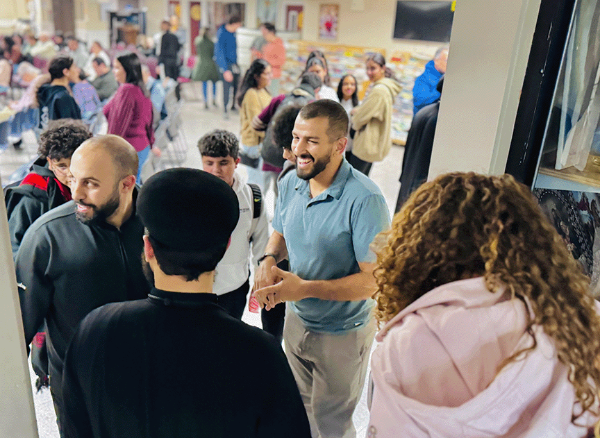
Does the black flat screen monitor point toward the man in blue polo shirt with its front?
yes

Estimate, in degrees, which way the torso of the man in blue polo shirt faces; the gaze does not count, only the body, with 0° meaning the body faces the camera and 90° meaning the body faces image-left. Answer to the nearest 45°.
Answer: approximately 45°

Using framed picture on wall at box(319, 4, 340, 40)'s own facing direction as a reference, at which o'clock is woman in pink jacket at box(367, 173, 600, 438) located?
The woman in pink jacket is roughly at 12 o'clock from the framed picture on wall.

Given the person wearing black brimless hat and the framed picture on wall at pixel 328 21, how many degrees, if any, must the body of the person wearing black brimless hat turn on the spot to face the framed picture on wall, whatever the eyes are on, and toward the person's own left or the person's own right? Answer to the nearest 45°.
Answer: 0° — they already face it

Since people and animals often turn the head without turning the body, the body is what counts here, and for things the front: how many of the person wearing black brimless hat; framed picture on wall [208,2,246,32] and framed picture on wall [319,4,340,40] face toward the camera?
2

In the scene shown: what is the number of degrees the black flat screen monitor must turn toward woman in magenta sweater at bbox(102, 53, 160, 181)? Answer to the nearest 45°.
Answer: approximately 45° to its right

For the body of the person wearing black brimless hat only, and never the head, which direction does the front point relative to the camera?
away from the camera

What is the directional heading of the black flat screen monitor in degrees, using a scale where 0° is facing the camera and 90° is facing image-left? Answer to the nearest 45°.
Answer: approximately 0°

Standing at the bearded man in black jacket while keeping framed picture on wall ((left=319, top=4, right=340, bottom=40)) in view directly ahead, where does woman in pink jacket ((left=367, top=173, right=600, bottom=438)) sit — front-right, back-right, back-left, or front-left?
back-right

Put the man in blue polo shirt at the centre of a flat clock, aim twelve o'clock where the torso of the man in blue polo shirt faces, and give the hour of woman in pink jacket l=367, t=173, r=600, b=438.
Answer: The woman in pink jacket is roughly at 10 o'clock from the man in blue polo shirt.
